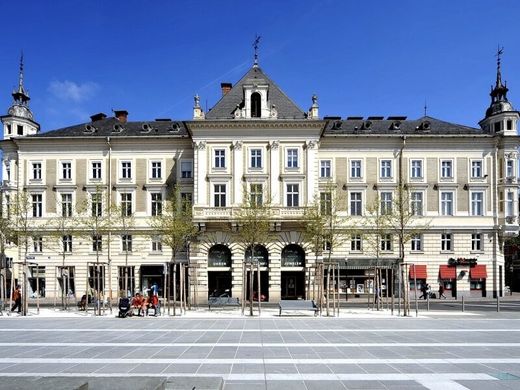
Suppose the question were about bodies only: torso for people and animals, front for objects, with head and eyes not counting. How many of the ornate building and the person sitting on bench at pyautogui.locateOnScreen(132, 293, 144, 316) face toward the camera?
2

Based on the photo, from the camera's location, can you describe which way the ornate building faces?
facing the viewer

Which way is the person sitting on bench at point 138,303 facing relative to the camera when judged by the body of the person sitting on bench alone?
toward the camera

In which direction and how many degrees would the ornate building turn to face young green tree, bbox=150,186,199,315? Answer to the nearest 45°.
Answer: approximately 45° to its right

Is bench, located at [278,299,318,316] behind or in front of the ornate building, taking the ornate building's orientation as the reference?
in front

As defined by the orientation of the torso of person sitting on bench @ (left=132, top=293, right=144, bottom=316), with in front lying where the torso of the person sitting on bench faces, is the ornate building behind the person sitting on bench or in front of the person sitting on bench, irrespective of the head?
behind

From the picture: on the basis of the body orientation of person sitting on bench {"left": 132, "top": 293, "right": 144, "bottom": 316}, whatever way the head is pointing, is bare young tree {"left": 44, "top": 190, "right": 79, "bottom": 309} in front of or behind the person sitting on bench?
behind
